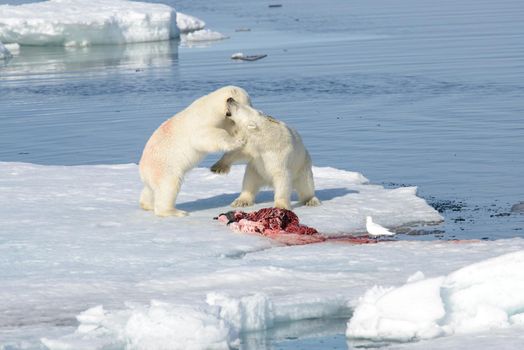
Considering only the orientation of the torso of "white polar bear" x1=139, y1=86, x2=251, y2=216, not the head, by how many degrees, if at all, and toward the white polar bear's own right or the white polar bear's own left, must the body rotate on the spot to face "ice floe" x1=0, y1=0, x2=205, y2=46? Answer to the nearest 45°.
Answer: approximately 90° to the white polar bear's own left

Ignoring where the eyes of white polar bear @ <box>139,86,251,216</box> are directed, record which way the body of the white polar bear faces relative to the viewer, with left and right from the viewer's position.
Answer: facing to the right of the viewer

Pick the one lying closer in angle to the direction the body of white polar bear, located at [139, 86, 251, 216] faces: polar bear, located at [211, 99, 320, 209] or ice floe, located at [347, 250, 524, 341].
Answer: the polar bear

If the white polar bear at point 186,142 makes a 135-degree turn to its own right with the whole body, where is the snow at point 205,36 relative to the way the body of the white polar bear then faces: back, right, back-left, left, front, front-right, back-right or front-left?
back-right

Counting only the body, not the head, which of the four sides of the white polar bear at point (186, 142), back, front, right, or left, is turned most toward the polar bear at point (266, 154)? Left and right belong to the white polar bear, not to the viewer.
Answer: front

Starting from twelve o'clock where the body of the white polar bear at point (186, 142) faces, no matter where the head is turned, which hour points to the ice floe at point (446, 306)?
The ice floe is roughly at 2 o'clock from the white polar bear.
